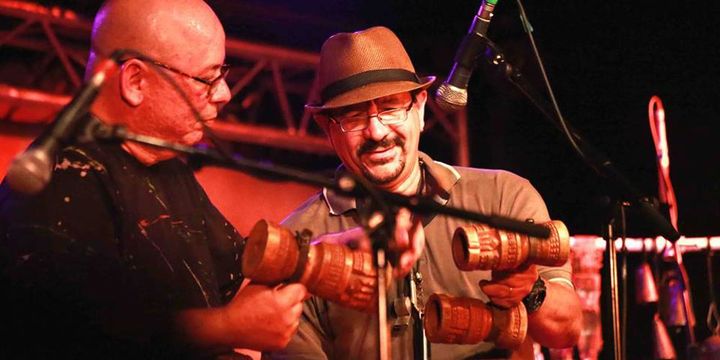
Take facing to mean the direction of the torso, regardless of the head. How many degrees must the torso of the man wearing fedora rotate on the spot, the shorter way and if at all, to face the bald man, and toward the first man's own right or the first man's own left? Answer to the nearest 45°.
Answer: approximately 45° to the first man's own right

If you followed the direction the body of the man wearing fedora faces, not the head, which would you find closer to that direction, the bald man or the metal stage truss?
the bald man

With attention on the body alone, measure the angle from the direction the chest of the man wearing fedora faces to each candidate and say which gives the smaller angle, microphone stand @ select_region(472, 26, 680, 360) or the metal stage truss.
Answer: the microphone stand

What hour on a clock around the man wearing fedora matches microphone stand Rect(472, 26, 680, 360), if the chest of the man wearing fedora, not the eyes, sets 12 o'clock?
The microphone stand is roughly at 10 o'clock from the man wearing fedora.

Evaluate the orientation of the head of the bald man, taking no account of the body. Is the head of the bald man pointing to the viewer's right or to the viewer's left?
to the viewer's right

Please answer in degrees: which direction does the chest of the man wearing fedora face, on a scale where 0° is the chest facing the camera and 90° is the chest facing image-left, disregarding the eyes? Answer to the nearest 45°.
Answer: approximately 0°

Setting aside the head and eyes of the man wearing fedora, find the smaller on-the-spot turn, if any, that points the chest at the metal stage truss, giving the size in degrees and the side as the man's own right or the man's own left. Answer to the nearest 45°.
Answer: approximately 135° to the man's own right

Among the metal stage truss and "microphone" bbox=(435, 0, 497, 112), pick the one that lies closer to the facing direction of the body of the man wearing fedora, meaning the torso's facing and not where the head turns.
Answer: the microphone

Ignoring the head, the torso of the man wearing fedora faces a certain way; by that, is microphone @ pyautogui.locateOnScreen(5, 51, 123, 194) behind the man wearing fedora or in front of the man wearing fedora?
in front

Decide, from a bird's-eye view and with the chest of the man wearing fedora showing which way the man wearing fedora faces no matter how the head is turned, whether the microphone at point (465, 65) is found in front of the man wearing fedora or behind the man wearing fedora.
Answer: in front
